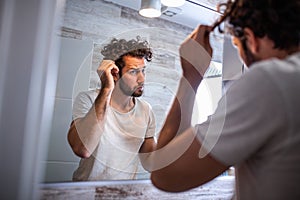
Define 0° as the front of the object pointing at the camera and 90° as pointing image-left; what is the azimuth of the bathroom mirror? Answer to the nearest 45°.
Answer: approximately 0°

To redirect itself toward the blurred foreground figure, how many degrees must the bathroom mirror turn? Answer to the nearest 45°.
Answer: approximately 45° to its left

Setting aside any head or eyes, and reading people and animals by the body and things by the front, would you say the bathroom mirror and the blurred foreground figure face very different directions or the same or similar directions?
very different directions

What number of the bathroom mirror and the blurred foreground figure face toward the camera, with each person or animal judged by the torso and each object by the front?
1

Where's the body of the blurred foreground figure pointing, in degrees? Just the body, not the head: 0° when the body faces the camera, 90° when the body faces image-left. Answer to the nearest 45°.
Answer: approximately 135°
